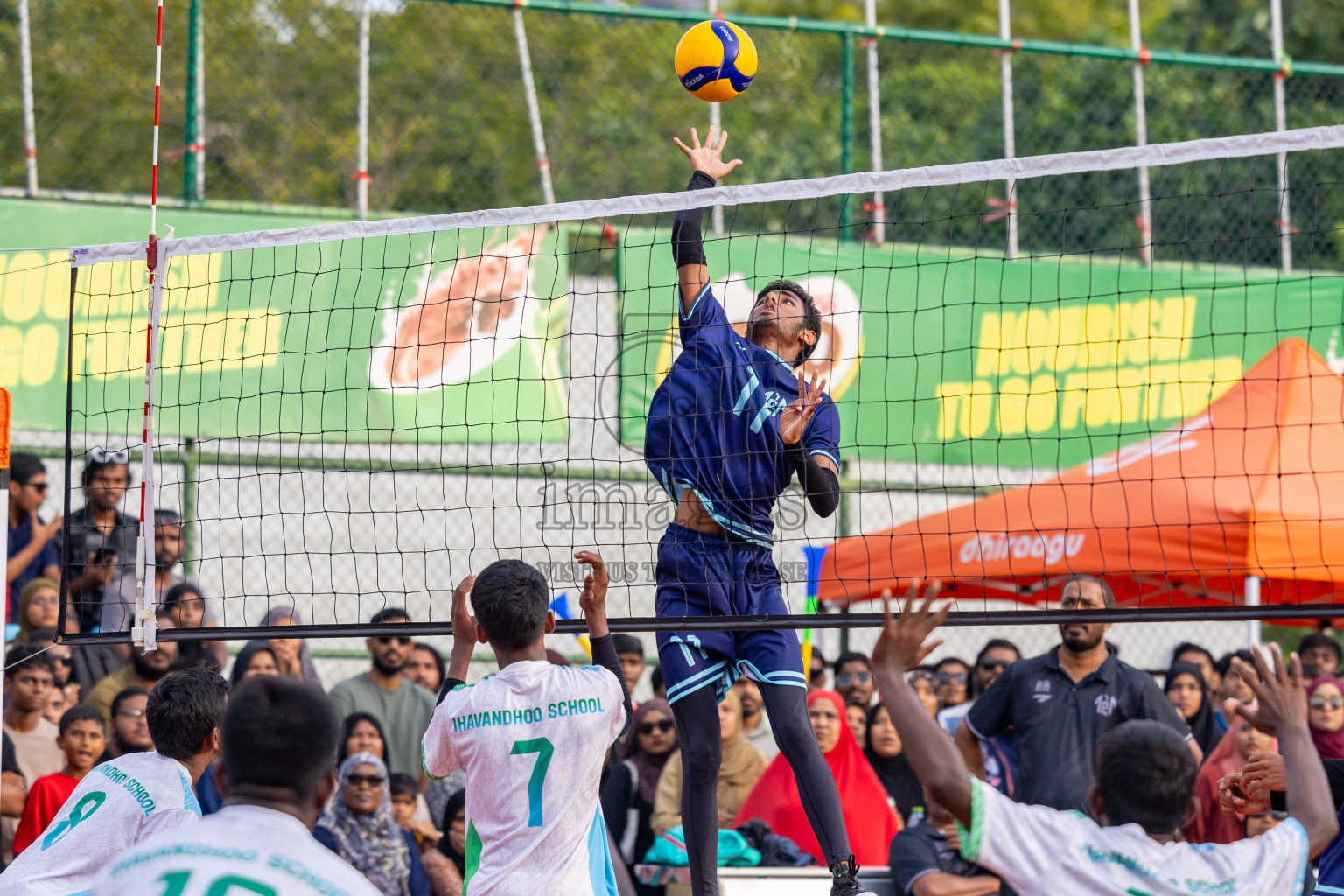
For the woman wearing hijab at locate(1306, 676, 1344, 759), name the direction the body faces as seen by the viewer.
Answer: toward the camera

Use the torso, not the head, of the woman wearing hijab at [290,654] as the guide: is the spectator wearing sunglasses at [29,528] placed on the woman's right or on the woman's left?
on the woman's right

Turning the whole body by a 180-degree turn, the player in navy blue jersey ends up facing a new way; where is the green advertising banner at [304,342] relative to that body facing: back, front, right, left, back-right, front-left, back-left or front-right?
front-left

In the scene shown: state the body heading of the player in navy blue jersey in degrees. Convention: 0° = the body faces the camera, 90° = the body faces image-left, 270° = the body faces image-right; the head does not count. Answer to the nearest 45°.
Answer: approximately 0°

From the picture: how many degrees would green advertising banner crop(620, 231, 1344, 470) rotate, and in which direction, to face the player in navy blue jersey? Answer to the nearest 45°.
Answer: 0° — it already faces them

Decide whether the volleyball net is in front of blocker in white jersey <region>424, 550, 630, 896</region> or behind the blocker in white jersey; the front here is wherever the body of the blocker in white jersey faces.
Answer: in front

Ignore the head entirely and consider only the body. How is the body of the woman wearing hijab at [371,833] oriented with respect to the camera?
toward the camera

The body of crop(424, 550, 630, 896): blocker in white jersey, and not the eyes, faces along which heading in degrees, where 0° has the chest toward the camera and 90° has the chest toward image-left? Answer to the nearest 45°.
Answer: approximately 180°

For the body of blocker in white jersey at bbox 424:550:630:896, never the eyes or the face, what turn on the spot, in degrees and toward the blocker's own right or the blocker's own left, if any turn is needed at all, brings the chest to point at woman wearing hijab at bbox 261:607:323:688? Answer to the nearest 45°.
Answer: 0° — they already face them

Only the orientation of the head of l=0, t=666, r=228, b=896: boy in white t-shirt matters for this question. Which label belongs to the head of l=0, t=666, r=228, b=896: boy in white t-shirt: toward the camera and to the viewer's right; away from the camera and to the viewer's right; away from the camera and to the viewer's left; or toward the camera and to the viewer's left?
away from the camera and to the viewer's right

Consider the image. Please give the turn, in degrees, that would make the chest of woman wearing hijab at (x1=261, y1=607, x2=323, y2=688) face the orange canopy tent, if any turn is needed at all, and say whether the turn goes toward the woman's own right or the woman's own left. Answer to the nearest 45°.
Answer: approximately 90° to the woman's own left

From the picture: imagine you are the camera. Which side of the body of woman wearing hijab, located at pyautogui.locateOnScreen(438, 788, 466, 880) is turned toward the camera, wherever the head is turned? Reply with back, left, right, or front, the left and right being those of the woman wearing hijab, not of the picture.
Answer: front

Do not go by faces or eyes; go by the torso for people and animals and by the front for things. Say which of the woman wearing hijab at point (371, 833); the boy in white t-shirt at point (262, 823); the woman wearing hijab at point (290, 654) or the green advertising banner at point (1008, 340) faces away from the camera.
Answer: the boy in white t-shirt
